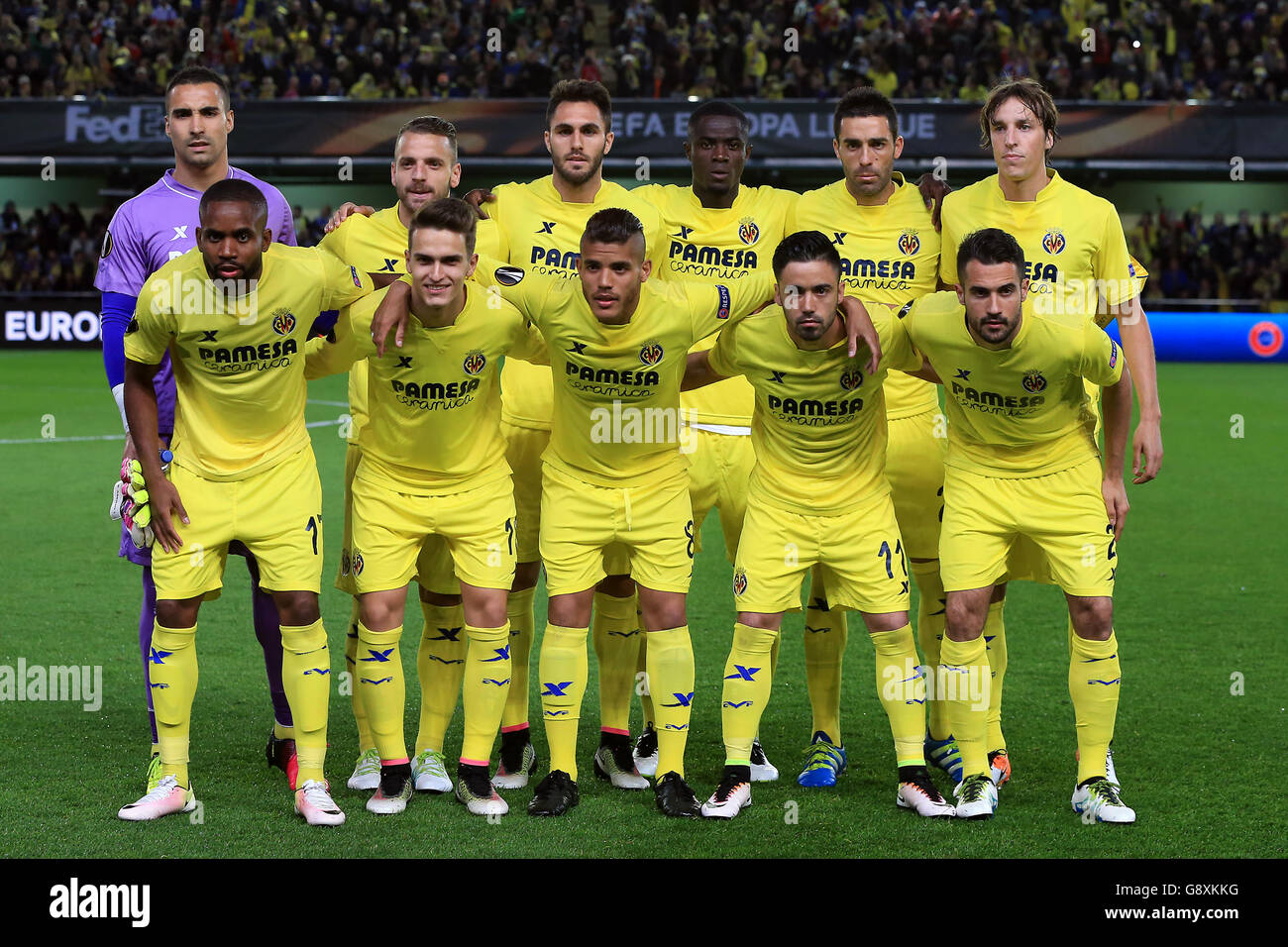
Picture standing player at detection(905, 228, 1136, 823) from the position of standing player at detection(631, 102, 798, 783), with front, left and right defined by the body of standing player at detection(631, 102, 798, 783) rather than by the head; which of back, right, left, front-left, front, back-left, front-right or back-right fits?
front-left

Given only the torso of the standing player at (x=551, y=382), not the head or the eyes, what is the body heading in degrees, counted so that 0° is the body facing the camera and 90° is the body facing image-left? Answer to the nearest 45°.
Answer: approximately 0°

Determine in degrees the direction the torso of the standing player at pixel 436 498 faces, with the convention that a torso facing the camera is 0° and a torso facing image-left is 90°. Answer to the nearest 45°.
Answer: approximately 0°

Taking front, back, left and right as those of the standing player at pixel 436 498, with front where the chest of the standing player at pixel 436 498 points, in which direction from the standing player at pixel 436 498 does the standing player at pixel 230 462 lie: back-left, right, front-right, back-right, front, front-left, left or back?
right
